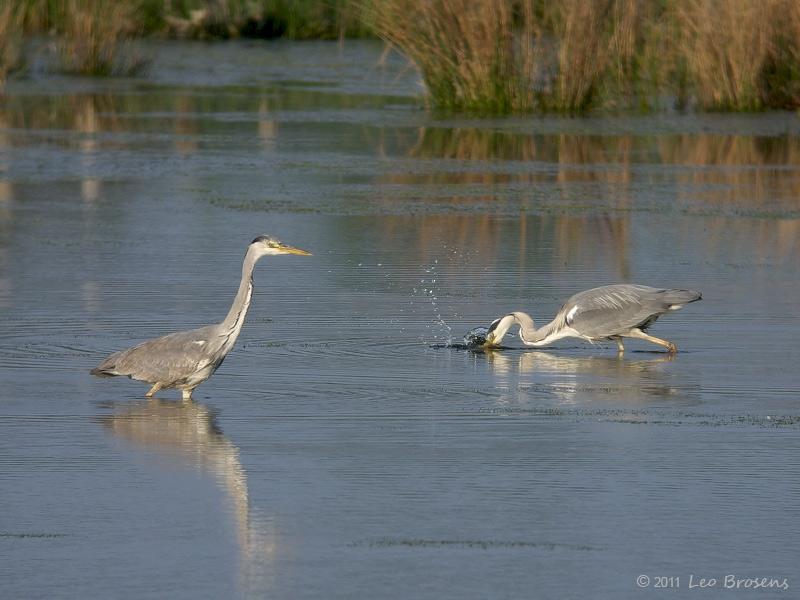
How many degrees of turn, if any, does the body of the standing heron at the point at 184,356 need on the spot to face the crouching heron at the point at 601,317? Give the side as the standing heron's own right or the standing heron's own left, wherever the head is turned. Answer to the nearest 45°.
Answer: approximately 45° to the standing heron's own left

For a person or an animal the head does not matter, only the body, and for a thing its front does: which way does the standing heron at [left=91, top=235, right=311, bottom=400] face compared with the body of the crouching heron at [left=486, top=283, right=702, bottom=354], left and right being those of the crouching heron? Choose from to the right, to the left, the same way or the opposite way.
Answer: the opposite way

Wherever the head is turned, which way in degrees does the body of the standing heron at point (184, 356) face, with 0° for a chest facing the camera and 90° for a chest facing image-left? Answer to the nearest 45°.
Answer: approximately 270°

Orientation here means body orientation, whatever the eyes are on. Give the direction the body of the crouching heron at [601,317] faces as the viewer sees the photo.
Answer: to the viewer's left

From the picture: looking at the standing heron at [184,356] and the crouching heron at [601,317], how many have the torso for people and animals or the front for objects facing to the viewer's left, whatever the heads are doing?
1

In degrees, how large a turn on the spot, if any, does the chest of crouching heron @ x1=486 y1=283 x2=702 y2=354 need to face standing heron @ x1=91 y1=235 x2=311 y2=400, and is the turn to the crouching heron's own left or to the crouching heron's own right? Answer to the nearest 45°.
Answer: approximately 45° to the crouching heron's own left

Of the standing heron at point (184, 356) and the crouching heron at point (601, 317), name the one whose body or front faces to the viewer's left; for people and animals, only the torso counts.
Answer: the crouching heron
